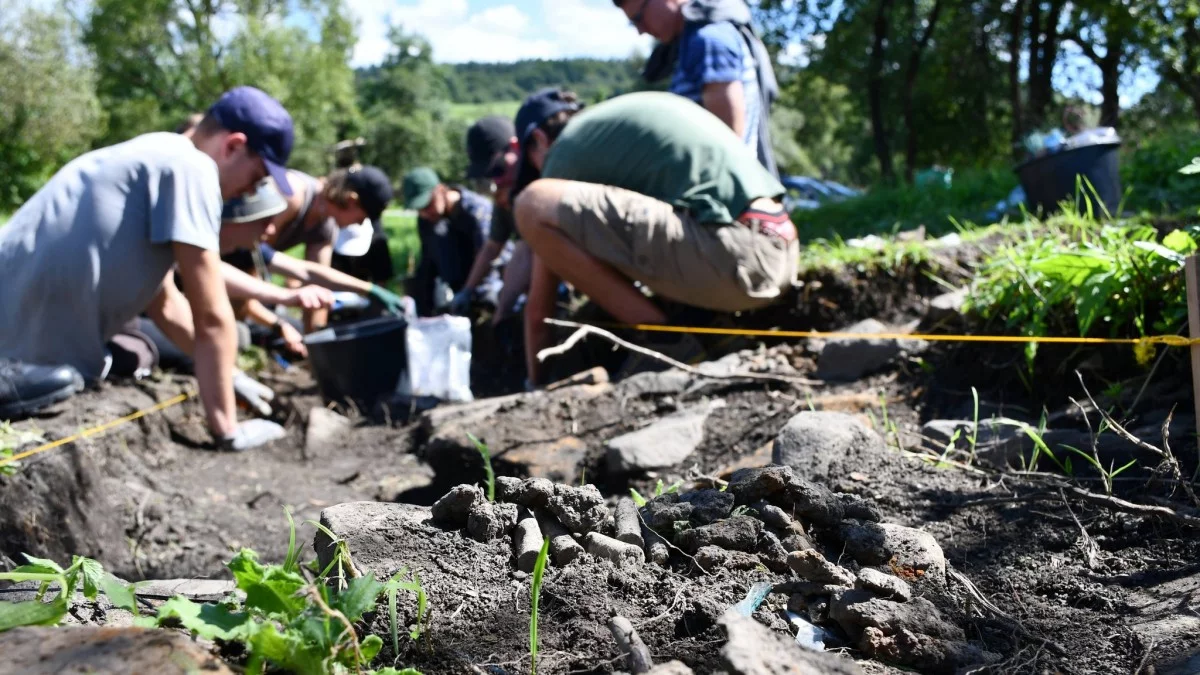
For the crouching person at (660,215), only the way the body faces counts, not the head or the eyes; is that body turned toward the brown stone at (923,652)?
no

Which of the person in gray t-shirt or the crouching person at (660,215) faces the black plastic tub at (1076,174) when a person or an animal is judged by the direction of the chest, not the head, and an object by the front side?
the person in gray t-shirt

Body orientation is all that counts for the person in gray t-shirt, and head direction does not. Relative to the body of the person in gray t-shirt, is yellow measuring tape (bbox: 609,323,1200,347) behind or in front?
in front

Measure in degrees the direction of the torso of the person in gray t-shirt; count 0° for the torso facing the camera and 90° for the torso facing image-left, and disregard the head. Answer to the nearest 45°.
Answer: approximately 270°

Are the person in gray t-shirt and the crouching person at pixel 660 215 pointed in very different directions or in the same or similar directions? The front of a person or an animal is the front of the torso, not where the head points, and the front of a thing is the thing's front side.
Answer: very different directions

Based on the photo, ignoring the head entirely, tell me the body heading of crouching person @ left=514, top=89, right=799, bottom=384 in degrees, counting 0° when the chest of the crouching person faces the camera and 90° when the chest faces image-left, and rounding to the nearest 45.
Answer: approximately 90°

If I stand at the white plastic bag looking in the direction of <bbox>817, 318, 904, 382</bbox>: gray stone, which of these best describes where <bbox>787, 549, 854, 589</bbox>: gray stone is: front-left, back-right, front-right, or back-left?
front-right

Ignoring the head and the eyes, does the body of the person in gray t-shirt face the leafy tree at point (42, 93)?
no

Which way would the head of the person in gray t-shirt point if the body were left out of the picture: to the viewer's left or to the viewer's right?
to the viewer's right
